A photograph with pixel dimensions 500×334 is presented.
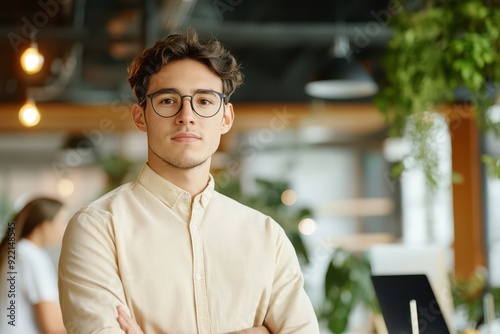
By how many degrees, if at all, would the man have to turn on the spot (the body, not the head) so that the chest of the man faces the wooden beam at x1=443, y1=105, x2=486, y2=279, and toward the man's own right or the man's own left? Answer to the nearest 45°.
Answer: approximately 135° to the man's own left

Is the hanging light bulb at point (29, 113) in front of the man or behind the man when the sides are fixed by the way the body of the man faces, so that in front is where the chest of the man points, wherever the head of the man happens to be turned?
behind

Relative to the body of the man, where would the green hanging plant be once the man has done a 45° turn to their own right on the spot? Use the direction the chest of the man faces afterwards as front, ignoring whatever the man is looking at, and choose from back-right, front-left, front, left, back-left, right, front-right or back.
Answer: back

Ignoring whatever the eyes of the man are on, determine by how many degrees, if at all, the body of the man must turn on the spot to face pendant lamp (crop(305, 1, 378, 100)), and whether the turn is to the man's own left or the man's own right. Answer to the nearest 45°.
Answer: approximately 180°

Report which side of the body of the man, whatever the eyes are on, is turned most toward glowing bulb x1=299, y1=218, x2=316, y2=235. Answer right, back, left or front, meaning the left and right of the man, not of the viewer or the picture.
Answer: back

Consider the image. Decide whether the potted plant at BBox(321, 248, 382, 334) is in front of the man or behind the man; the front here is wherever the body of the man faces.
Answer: behind

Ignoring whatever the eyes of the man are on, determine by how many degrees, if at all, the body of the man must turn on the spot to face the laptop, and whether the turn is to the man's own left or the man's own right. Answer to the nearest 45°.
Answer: approximately 135° to the man's own left

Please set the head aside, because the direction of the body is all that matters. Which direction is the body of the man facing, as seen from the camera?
toward the camera
